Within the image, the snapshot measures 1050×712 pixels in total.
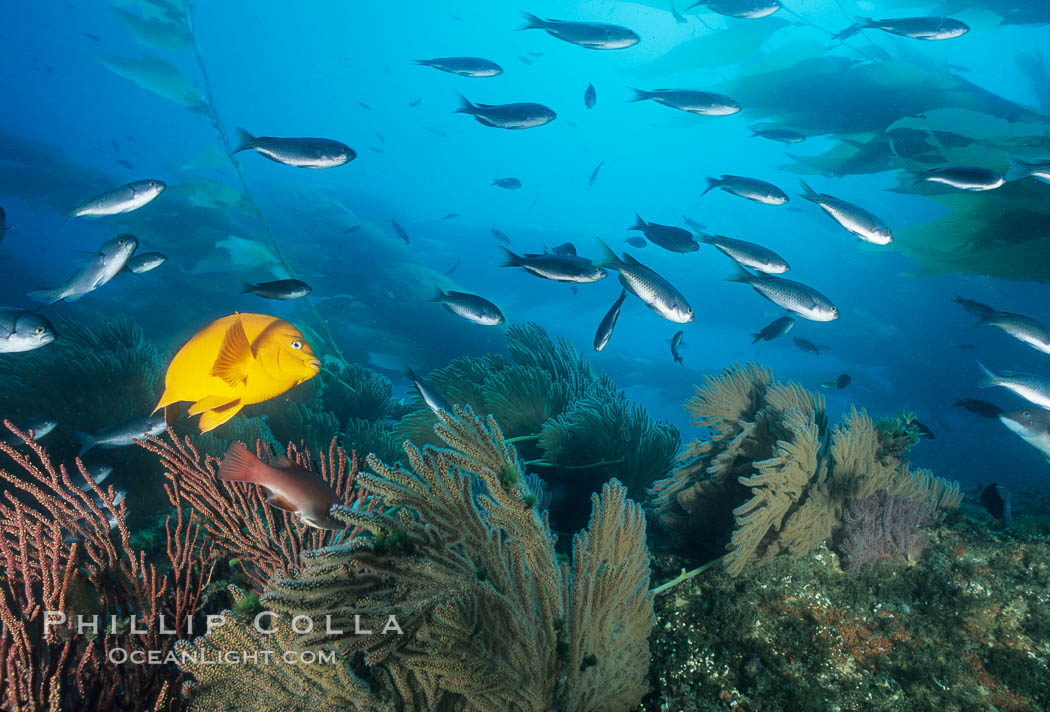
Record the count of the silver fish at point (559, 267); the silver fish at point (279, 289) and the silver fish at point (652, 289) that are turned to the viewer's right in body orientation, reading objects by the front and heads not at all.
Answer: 3

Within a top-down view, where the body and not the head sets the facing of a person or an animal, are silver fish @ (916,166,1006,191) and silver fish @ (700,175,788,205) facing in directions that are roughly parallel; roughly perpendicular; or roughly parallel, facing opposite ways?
roughly parallel

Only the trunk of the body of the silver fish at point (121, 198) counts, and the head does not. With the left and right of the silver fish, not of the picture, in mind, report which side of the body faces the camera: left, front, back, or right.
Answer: right

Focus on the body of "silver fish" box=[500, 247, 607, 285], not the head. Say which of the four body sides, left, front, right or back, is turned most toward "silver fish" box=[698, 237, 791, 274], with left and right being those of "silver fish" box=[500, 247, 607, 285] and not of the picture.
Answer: front

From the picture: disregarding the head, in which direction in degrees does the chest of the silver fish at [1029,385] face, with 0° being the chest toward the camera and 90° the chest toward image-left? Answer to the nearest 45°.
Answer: approximately 270°

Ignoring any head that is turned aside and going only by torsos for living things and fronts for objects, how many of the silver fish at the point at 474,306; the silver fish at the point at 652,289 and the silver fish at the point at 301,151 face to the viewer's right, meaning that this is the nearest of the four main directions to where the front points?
3

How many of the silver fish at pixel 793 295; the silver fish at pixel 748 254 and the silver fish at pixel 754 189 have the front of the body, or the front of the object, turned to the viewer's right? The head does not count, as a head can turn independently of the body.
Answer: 3

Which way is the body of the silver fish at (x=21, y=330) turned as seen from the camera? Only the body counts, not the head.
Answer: to the viewer's right

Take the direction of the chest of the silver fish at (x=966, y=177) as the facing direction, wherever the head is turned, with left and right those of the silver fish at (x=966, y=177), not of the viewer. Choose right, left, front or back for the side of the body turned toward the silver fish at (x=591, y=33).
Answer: back

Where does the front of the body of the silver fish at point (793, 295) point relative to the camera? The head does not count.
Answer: to the viewer's right

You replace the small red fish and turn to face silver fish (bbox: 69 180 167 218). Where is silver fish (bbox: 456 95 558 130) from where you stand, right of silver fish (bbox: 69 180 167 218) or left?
right

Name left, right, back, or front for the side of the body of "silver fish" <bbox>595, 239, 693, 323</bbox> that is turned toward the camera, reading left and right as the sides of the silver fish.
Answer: right

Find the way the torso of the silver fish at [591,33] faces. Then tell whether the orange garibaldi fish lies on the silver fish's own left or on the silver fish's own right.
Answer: on the silver fish's own right
